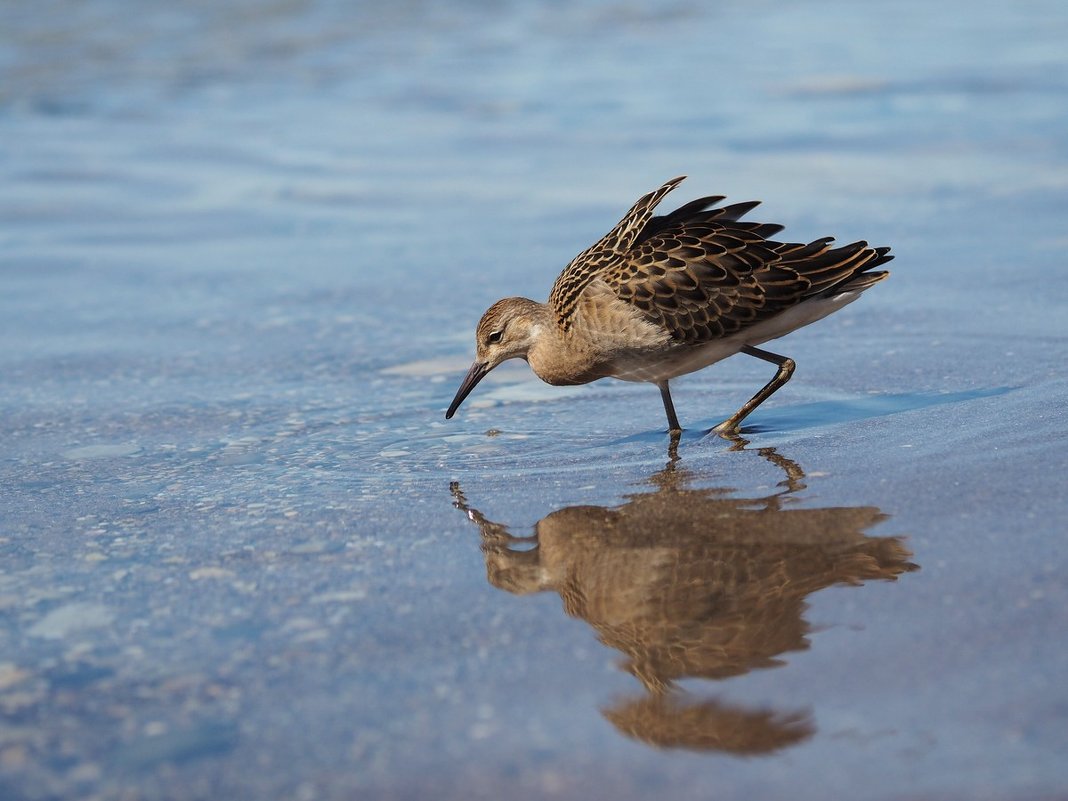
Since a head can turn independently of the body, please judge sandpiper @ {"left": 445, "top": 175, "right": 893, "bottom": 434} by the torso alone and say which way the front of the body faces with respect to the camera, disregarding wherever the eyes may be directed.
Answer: to the viewer's left
